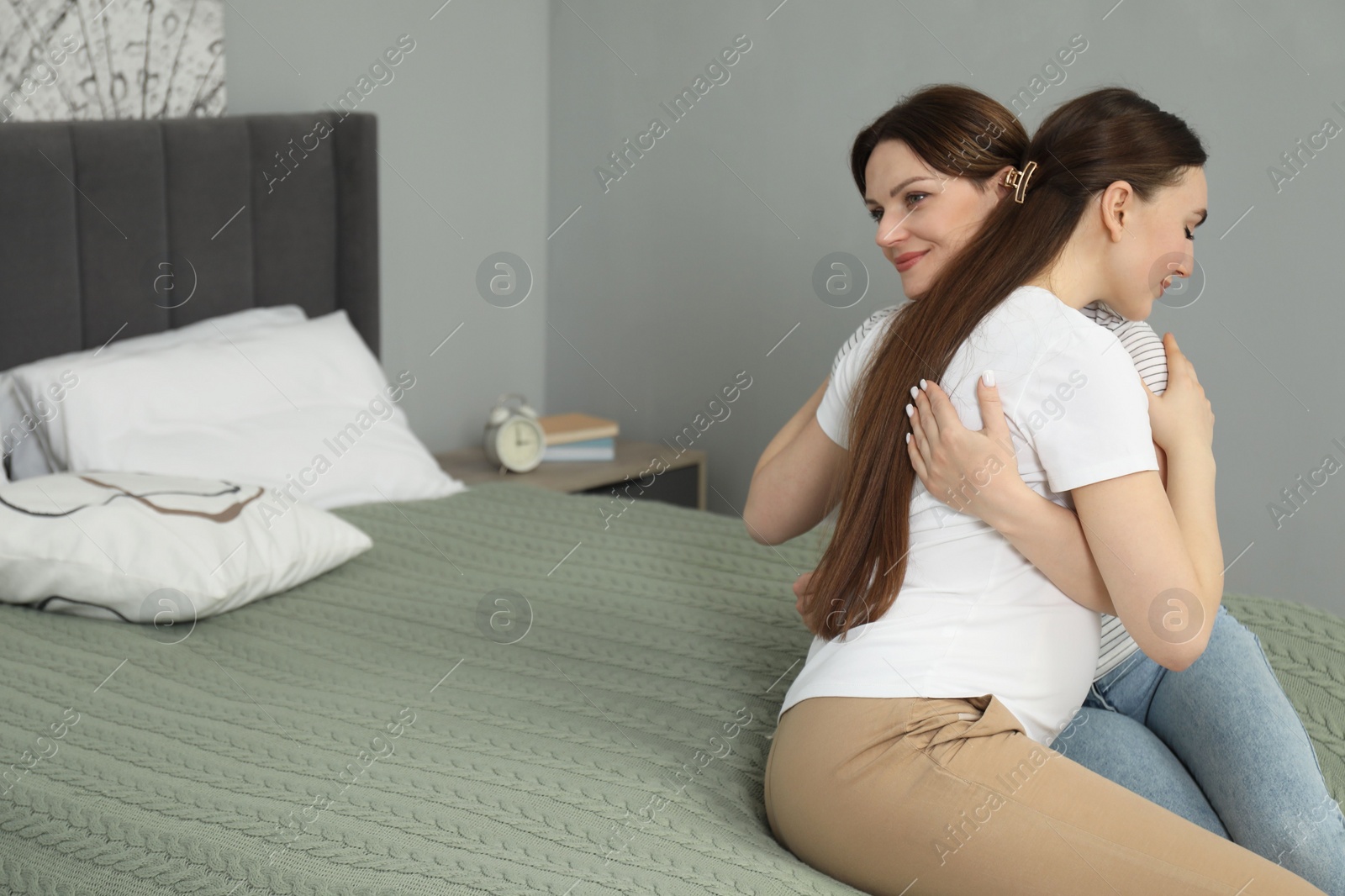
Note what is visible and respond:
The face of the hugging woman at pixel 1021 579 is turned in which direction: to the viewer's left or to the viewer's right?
to the viewer's right

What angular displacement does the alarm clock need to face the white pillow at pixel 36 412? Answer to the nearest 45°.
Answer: approximately 90° to its right

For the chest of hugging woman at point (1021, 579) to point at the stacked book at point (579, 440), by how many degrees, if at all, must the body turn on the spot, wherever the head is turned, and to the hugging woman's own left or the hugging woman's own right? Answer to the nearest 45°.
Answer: approximately 135° to the hugging woman's own left

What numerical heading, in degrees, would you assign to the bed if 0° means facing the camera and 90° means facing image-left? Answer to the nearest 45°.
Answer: approximately 315°

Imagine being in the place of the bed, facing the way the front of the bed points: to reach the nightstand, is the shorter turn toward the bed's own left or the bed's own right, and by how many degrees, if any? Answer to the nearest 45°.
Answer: approximately 135° to the bed's own left

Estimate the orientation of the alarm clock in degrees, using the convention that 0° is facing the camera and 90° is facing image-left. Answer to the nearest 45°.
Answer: approximately 315°

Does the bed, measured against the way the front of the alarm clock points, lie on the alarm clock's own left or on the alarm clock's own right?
on the alarm clock's own right

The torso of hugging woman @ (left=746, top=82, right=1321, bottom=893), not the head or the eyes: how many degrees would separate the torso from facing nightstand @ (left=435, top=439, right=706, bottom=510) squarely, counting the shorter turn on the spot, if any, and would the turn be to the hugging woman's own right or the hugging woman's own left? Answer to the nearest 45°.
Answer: approximately 135° to the hugging woman's own left
